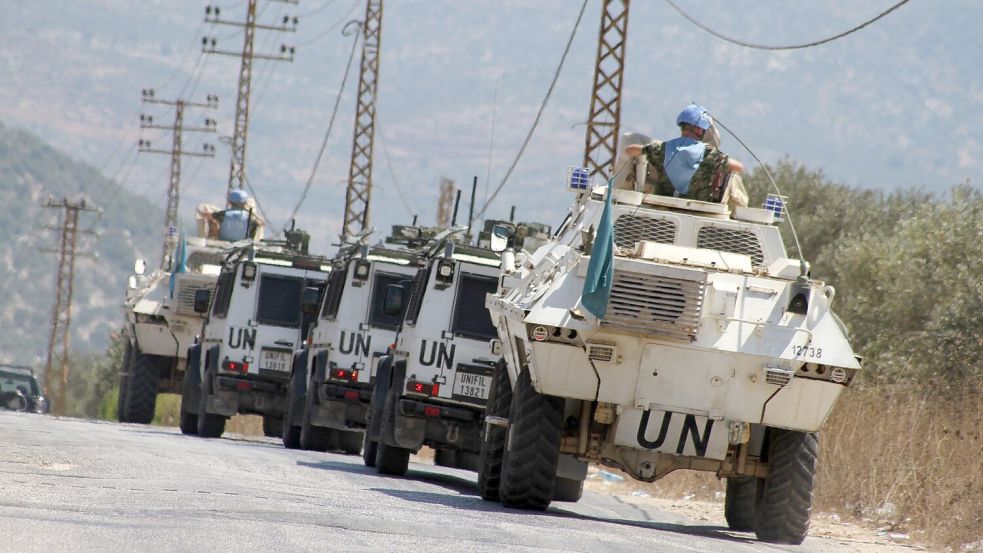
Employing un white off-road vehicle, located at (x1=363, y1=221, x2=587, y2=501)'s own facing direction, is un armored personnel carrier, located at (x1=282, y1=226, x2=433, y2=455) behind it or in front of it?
in front

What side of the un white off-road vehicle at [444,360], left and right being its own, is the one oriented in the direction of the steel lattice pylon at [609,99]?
front

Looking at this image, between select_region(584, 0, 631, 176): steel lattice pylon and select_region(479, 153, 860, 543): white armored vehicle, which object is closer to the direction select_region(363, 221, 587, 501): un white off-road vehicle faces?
the steel lattice pylon

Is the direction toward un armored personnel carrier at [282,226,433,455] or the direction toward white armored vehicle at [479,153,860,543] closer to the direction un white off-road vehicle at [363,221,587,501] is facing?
the un armored personnel carrier

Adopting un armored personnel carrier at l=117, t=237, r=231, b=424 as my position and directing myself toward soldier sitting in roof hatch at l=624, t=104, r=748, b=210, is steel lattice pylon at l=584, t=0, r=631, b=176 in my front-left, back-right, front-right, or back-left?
front-left

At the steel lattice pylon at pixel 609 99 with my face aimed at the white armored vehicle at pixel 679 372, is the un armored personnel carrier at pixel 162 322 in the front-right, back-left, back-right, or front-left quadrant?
back-right

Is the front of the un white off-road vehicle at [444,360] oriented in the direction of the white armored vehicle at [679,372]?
no

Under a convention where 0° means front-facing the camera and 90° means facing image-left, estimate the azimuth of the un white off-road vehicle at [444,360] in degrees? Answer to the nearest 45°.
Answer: approximately 180°

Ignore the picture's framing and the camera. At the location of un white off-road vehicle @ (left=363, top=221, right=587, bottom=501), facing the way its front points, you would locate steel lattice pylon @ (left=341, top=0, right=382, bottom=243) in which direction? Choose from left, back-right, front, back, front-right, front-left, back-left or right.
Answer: front

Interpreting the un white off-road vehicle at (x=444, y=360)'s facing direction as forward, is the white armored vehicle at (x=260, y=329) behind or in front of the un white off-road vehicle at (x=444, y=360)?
in front
